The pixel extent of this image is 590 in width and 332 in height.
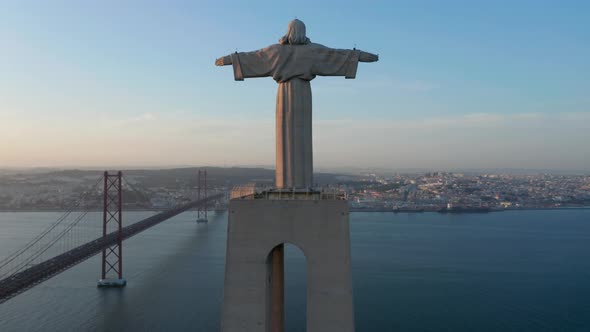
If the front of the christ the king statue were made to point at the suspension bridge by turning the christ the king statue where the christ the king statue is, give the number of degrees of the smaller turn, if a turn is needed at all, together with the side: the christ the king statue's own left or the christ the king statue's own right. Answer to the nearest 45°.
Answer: approximately 45° to the christ the king statue's own left

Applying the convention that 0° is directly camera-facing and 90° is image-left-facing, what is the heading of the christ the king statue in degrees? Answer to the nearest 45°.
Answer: approximately 180°
